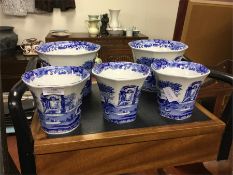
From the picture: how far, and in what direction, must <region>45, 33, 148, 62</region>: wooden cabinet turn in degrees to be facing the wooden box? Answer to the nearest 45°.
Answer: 0° — it already faces it

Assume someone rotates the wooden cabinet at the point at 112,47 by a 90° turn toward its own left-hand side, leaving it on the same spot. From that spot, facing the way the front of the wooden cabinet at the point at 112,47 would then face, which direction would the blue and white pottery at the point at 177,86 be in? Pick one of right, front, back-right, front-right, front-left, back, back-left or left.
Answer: right

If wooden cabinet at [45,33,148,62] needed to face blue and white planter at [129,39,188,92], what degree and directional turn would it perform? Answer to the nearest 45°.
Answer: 0° — it already faces it

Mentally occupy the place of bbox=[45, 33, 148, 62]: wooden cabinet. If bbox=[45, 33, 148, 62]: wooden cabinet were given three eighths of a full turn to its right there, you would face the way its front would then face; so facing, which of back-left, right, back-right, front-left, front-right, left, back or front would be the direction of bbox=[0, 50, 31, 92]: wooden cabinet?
front-left

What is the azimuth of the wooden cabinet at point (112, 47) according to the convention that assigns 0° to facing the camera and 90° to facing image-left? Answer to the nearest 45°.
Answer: approximately 0°
